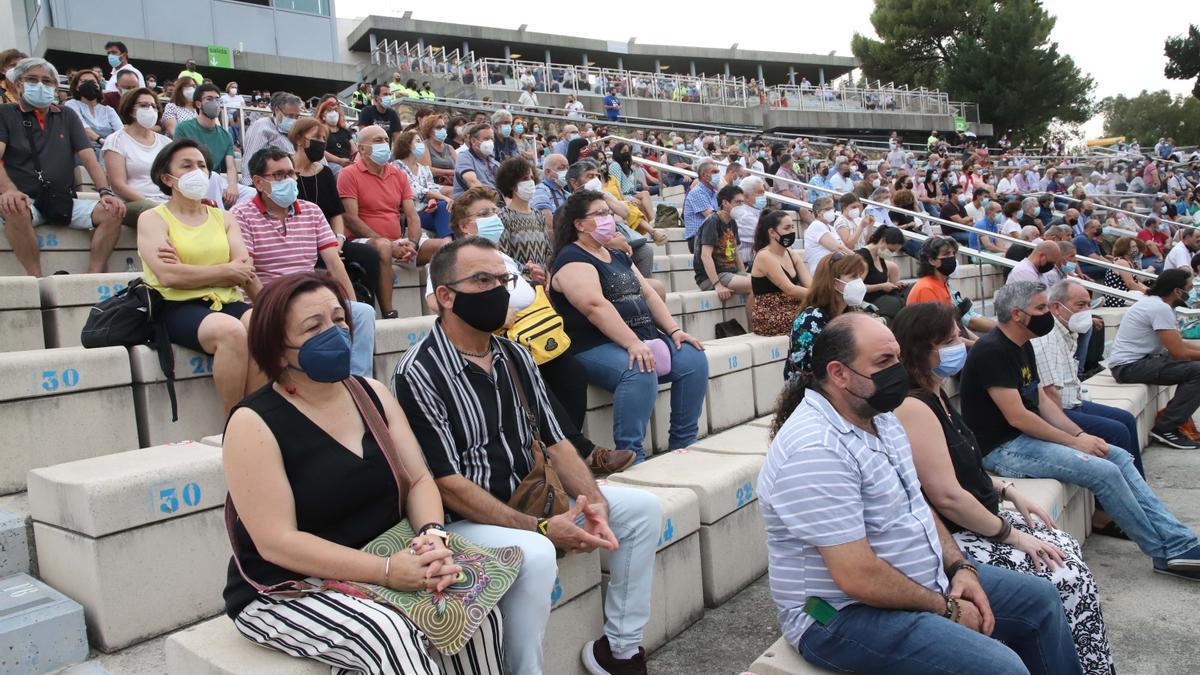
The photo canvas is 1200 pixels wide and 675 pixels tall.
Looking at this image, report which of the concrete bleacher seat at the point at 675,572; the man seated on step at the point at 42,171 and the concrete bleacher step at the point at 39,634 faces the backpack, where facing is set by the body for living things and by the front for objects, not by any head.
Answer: the man seated on step

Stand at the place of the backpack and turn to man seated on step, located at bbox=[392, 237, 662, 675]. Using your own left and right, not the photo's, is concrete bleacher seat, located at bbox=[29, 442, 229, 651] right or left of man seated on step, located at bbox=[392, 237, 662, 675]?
right

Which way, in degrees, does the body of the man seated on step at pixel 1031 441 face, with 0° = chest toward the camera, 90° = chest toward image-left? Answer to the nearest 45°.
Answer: approximately 270°

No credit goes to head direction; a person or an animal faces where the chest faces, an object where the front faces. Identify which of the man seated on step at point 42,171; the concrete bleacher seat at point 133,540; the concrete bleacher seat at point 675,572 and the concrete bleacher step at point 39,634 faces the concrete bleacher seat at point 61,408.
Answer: the man seated on step

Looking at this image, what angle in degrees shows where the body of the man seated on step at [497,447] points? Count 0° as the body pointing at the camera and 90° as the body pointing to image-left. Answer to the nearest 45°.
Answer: approximately 315°

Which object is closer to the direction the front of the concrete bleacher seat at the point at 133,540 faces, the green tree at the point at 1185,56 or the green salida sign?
the green tree

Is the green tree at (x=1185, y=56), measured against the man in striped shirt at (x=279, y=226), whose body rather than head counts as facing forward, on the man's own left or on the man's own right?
on the man's own left

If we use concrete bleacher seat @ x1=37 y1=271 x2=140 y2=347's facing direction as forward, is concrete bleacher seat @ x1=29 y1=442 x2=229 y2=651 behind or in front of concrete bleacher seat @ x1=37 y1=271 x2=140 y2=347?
in front

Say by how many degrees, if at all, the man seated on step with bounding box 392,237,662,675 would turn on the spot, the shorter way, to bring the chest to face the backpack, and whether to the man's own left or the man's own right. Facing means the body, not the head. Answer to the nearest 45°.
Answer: approximately 180°

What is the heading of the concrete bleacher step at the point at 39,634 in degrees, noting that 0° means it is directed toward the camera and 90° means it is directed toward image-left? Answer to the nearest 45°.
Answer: approximately 315°

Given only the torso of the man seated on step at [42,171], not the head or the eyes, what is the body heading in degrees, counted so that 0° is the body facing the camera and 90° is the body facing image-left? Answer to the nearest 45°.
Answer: approximately 0°

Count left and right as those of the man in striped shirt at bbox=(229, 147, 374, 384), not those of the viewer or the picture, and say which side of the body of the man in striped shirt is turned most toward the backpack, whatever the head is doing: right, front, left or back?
right
